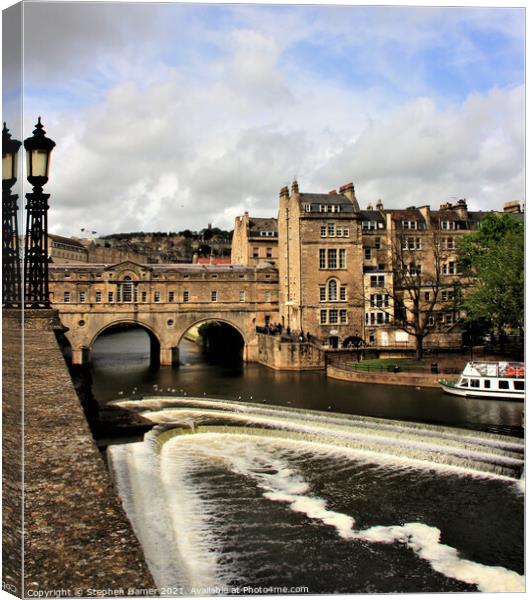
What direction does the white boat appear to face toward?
to the viewer's left

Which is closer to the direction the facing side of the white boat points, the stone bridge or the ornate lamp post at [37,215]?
the stone bridge

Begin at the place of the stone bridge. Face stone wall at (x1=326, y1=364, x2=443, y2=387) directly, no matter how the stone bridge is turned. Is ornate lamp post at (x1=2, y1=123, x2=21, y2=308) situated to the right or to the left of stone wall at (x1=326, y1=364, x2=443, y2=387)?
right

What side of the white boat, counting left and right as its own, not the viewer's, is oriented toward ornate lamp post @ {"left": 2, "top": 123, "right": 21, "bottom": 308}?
left

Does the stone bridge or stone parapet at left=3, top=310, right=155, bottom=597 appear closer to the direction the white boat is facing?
the stone bridge

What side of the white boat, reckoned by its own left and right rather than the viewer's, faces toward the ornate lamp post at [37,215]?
left

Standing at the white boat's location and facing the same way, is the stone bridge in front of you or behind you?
in front

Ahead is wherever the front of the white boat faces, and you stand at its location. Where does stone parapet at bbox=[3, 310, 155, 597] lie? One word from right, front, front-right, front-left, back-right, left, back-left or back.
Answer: left

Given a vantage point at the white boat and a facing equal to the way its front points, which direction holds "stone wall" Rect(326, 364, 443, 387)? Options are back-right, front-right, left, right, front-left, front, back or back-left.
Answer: front-right

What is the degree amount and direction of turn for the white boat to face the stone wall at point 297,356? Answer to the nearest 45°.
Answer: approximately 45° to its right
